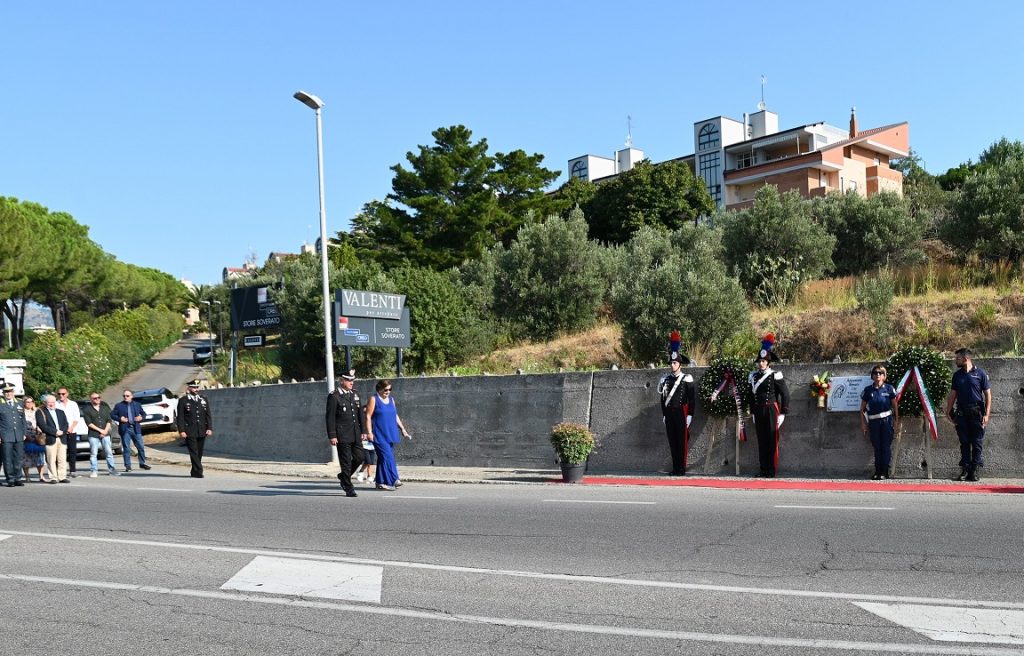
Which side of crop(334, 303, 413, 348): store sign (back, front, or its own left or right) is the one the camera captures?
front

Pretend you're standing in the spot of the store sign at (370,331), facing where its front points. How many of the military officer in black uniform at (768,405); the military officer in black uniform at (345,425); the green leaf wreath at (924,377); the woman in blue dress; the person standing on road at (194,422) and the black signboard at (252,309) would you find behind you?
1

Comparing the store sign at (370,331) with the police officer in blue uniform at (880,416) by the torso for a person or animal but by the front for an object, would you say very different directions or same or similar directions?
same or similar directions

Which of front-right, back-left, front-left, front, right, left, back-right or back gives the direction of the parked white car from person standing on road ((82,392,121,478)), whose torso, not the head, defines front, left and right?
back-left

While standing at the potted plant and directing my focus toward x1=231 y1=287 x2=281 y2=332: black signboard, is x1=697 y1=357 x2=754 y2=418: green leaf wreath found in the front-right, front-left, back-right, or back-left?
back-right

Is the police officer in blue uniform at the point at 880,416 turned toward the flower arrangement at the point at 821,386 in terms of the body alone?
no

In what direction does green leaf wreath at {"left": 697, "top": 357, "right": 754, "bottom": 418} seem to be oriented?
toward the camera

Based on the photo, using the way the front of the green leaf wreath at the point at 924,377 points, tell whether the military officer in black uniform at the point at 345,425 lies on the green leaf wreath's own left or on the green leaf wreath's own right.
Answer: on the green leaf wreath's own right

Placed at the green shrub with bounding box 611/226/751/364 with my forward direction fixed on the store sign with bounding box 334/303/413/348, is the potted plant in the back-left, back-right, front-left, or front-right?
front-left

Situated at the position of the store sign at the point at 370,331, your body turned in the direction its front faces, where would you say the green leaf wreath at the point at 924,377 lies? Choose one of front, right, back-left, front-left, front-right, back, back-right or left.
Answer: front-left

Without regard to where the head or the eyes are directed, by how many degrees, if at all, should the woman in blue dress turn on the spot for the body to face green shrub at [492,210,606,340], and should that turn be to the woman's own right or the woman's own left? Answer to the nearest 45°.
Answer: approximately 135° to the woman's own left

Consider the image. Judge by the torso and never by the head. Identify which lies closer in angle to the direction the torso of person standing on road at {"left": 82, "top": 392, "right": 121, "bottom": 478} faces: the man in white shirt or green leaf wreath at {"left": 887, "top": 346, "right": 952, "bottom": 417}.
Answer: the green leaf wreath

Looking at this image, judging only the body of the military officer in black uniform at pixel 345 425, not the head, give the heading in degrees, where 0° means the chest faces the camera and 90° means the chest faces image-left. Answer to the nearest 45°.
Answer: approximately 315°

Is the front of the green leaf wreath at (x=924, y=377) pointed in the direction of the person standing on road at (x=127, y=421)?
no

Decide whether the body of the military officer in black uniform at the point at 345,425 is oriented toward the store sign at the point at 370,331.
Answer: no

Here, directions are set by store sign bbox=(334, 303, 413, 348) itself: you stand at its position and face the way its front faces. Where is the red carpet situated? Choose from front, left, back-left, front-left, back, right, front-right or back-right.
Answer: front-left

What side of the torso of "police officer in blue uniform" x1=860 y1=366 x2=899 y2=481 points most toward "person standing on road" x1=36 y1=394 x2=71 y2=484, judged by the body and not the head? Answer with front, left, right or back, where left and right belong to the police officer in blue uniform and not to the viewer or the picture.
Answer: right
